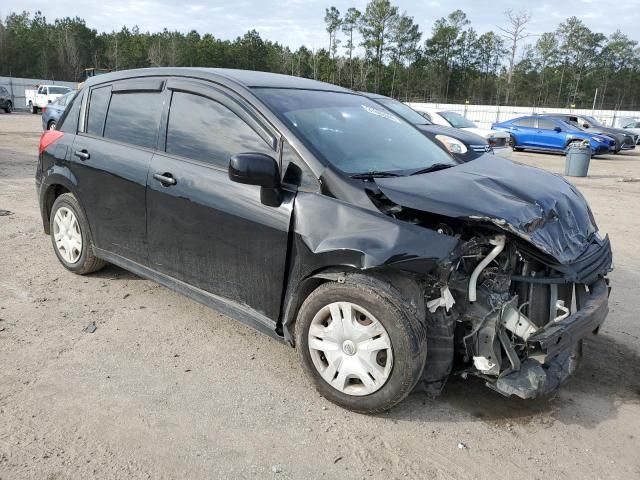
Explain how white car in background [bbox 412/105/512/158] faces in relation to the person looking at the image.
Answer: facing the viewer and to the right of the viewer

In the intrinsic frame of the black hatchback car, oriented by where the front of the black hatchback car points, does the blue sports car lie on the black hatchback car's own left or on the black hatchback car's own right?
on the black hatchback car's own left

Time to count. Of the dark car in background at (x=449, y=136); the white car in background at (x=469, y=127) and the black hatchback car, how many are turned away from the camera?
0

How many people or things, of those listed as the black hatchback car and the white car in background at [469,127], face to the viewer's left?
0

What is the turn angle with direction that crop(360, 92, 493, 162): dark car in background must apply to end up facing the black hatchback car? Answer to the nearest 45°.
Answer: approximately 45° to its right

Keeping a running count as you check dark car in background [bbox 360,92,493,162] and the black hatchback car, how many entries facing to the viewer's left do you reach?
0

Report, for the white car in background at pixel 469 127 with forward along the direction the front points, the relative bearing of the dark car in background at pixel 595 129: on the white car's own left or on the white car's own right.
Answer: on the white car's own left

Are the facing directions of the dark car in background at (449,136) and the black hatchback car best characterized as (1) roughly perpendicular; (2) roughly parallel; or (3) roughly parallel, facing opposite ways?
roughly parallel

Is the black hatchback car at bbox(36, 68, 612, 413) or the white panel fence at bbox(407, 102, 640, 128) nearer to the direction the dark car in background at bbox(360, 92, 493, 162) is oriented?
the black hatchback car

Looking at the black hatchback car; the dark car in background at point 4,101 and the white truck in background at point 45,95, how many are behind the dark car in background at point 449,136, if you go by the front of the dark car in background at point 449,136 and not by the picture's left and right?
2
